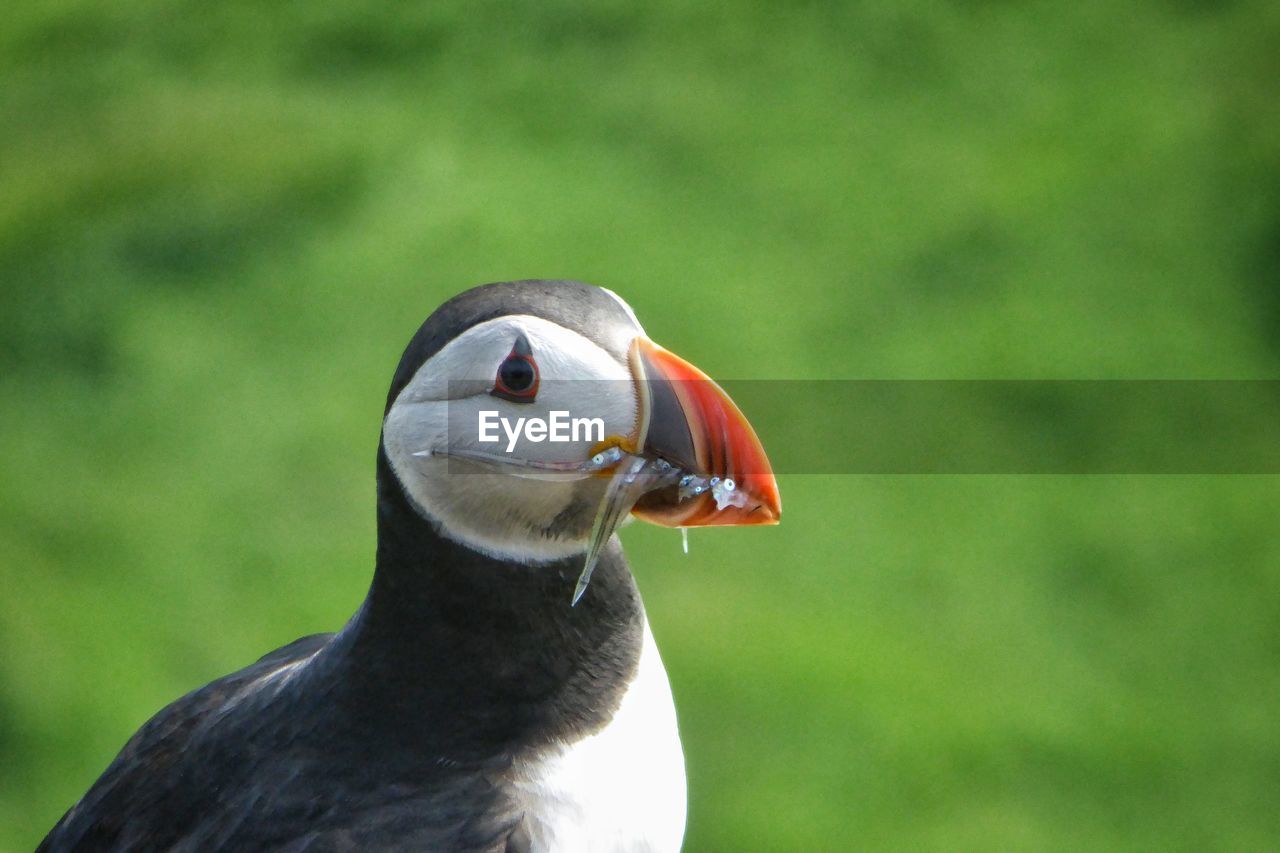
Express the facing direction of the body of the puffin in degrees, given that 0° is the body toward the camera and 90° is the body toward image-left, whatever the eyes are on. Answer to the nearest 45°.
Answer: approximately 270°
